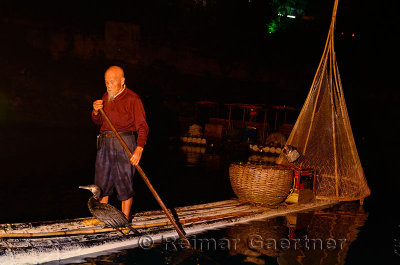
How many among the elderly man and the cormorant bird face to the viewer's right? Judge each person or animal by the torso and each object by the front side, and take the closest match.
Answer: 0

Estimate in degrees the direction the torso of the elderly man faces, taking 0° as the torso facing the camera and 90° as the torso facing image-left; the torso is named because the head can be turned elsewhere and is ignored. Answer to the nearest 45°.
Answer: approximately 45°

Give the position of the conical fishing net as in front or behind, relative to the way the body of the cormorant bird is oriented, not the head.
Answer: behind

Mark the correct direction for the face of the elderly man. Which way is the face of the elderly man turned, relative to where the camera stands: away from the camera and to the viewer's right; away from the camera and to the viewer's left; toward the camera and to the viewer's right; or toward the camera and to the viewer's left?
toward the camera and to the viewer's left

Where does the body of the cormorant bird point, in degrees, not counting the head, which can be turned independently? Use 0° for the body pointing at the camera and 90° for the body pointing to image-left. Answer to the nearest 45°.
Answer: approximately 90°

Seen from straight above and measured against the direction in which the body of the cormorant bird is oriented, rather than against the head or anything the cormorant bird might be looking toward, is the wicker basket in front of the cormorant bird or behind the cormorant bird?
behind
